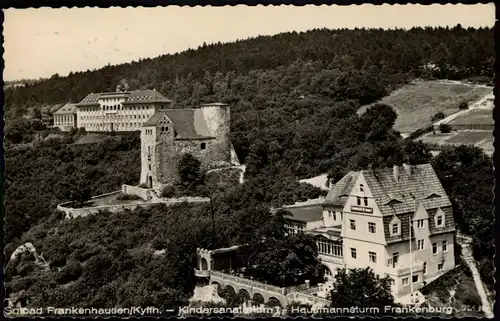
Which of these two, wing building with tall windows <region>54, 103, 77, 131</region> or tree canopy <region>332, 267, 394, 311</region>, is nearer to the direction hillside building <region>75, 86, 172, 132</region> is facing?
the tree canopy

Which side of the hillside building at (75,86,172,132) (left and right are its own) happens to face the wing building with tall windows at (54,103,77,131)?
right

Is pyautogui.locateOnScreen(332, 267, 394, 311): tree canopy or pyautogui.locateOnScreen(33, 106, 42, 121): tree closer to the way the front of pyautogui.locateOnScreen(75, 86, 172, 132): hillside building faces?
the tree canopy

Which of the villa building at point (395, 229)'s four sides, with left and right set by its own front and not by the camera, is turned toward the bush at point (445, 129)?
back

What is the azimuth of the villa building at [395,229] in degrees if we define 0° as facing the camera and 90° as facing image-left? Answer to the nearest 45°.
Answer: approximately 45°

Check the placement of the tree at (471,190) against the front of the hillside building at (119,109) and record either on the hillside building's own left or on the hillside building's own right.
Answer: on the hillside building's own left

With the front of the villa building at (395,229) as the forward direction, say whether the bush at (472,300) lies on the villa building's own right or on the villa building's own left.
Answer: on the villa building's own left

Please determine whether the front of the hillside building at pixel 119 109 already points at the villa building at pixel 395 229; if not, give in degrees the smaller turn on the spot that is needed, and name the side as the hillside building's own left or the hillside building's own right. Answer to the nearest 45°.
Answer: approximately 45° to the hillside building's own left

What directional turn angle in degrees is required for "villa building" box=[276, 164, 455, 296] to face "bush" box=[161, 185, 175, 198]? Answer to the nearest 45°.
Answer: approximately 90° to its right

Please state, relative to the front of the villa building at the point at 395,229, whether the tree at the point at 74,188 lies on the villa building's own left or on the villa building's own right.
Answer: on the villa building's own right

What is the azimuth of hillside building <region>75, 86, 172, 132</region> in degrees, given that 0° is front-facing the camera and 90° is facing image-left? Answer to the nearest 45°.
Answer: approximately 0°
